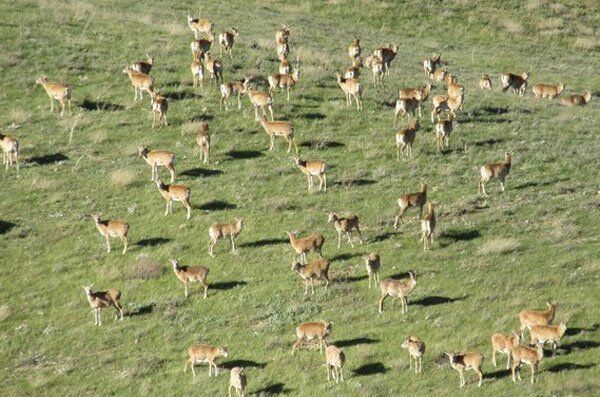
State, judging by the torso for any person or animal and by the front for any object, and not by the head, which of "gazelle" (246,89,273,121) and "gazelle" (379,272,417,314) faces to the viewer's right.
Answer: "gazelle" (379,272,417,314)

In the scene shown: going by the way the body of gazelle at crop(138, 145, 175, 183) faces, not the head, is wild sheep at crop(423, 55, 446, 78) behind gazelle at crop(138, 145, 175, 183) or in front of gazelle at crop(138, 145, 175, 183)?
behind

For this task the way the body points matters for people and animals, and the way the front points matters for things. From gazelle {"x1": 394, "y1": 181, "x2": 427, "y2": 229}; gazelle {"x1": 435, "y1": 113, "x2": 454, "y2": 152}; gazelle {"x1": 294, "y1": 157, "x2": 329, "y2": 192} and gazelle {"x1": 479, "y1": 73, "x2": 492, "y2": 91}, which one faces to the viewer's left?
gazelle {"x1": 294, "y1": 157, "x2": 329, "y2": 192}

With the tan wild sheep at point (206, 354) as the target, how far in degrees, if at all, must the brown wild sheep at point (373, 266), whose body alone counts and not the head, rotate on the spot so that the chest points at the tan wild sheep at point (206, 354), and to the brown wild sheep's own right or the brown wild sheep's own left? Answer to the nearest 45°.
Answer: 0° — it already faces it

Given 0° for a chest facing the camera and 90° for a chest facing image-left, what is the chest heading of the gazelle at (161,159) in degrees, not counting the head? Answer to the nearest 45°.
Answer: approximately 90°

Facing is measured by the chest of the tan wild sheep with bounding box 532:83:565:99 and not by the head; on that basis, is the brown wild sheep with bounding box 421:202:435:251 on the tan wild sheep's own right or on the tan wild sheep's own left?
on the tan wild sheep's own right

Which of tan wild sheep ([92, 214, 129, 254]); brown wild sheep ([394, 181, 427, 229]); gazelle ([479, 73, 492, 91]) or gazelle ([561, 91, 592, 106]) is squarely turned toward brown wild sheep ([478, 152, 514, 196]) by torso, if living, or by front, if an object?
brown wild sheep ([394, 181, 427, 229])
